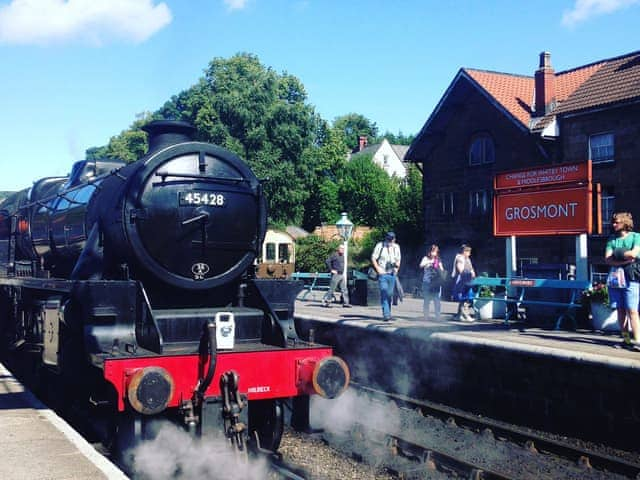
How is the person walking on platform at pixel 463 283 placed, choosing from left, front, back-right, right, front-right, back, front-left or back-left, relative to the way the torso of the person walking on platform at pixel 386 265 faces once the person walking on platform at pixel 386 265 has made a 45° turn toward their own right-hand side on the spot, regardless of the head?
back

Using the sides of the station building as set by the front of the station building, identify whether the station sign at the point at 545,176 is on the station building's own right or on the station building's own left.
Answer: on the station building's own left

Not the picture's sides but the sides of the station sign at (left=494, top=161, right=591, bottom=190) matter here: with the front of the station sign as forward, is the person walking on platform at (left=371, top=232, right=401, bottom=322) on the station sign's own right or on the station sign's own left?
on the station sign's own right

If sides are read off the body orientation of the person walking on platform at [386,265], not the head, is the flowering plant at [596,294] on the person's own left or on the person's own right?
on the person's own left

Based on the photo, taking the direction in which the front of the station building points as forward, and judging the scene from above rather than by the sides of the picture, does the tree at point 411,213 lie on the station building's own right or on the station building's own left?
on the station building's own right

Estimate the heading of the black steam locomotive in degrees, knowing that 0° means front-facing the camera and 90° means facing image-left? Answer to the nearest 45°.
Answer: approximately 315°

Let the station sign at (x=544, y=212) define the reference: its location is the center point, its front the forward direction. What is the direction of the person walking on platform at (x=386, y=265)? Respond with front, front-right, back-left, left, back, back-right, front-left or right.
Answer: front-right

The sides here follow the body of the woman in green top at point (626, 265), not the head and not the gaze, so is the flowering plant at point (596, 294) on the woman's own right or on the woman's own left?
on the woman's own right

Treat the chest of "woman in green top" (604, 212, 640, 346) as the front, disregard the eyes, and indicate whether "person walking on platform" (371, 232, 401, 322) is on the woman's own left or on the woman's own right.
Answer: on the woman's own right
